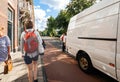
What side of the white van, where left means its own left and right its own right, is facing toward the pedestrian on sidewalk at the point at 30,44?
right

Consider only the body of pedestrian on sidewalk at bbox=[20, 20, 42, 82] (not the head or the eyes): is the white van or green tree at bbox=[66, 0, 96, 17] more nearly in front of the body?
the green tree

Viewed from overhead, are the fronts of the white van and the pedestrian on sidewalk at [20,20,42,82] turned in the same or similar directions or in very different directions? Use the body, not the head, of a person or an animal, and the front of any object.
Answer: very different directions

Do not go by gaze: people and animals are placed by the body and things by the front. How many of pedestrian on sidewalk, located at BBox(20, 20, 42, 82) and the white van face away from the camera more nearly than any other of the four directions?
1

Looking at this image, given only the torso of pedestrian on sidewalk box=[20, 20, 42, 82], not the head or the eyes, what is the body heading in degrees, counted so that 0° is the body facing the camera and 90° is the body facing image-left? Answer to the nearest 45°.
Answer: approximately 180°

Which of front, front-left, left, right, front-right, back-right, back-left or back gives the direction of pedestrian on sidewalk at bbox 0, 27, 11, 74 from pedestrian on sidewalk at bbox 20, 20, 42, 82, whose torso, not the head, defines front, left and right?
front-left

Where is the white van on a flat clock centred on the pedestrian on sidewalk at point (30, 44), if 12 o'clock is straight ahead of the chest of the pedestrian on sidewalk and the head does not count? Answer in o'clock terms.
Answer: The white van is roughly at 3 o'clock from the pedestrian on sidewalk.
